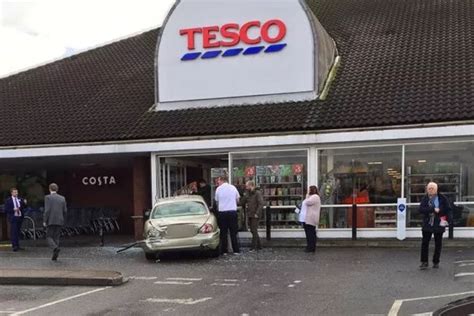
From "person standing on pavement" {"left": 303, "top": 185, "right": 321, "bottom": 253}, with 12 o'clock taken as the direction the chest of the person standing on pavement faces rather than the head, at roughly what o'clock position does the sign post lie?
The sign post is roughly at 5 o'clock from the person standing on pavement.

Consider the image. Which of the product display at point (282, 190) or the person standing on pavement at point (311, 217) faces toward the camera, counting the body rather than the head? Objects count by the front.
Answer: the product display

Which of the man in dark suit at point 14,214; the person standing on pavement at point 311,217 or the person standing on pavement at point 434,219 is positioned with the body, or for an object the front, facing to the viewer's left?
the person standing on pavement at point 311,217

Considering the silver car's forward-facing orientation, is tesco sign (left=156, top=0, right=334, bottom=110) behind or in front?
in front

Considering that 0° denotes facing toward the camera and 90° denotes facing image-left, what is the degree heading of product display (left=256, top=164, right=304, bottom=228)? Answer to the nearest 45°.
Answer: approximately 0°

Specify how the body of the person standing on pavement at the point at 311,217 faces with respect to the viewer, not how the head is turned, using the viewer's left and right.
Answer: facing to the left of the viewer

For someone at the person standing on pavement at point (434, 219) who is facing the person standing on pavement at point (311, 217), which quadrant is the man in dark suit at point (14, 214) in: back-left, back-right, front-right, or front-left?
front-left

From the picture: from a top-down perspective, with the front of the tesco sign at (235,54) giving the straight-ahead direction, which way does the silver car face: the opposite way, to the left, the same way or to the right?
the opposite way

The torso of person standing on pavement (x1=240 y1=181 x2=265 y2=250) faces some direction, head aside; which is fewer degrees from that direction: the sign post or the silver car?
the silver car

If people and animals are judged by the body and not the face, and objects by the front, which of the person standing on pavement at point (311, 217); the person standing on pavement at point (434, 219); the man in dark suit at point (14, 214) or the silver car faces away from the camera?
the silver car

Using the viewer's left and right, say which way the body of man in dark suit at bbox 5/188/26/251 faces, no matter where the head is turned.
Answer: facing the viewer and to the right of the viewer

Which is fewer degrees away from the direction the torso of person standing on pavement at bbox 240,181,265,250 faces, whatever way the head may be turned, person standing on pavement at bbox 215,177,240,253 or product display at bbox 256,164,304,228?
the person standing on pavement

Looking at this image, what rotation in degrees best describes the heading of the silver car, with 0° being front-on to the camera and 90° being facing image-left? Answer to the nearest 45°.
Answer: approximately 180°

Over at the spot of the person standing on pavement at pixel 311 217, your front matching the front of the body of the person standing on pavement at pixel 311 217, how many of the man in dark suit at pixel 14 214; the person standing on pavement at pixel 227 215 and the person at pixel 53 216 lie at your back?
0

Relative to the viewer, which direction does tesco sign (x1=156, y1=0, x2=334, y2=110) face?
toward the camera

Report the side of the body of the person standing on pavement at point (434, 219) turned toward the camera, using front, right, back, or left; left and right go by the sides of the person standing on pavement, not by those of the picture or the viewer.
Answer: front

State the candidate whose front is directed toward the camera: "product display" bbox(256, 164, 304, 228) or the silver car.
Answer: the product display
